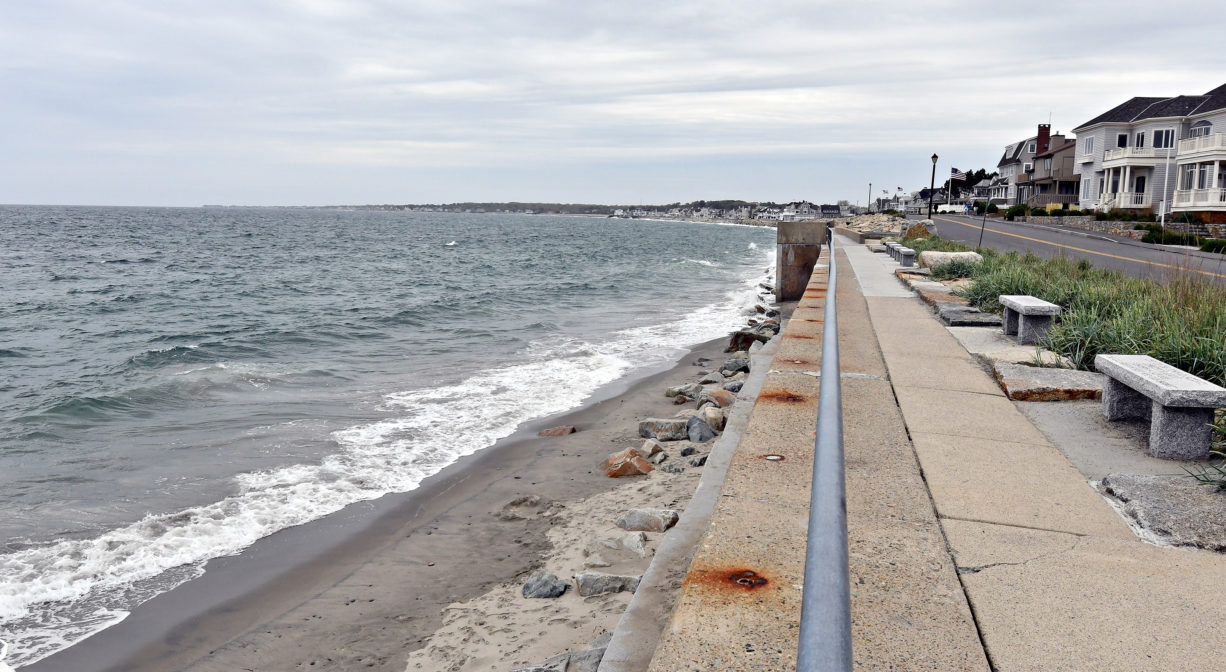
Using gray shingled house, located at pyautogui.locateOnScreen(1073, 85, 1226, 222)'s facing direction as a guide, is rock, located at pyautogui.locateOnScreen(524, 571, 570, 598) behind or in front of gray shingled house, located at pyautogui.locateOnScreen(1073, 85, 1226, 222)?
in front

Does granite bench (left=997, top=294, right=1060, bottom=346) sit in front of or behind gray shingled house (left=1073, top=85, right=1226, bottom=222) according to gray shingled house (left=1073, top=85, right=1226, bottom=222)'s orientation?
in front

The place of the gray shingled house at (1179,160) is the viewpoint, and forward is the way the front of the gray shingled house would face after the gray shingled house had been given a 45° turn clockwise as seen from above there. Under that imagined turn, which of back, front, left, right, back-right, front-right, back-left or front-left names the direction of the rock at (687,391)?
left

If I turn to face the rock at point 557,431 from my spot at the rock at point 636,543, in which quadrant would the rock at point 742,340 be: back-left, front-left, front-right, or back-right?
front-right

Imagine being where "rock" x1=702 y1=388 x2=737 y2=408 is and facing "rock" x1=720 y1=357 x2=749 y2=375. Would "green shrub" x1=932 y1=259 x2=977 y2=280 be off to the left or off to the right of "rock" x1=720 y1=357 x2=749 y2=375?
right

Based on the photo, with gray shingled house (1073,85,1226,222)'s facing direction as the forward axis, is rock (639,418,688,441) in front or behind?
in front

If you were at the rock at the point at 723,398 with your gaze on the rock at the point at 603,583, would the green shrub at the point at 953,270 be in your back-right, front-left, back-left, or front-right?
back-left

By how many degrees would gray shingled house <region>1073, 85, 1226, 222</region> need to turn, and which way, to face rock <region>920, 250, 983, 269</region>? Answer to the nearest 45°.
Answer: approximately 45° to its left

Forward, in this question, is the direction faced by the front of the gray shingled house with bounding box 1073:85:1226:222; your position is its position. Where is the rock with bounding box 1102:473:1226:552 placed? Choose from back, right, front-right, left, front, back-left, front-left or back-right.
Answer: front-left

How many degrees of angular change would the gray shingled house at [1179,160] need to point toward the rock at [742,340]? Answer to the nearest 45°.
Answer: approximately 45° to its left

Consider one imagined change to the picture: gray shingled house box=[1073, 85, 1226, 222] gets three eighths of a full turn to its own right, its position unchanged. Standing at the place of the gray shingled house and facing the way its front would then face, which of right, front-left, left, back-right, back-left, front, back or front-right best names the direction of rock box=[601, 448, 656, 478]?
back
